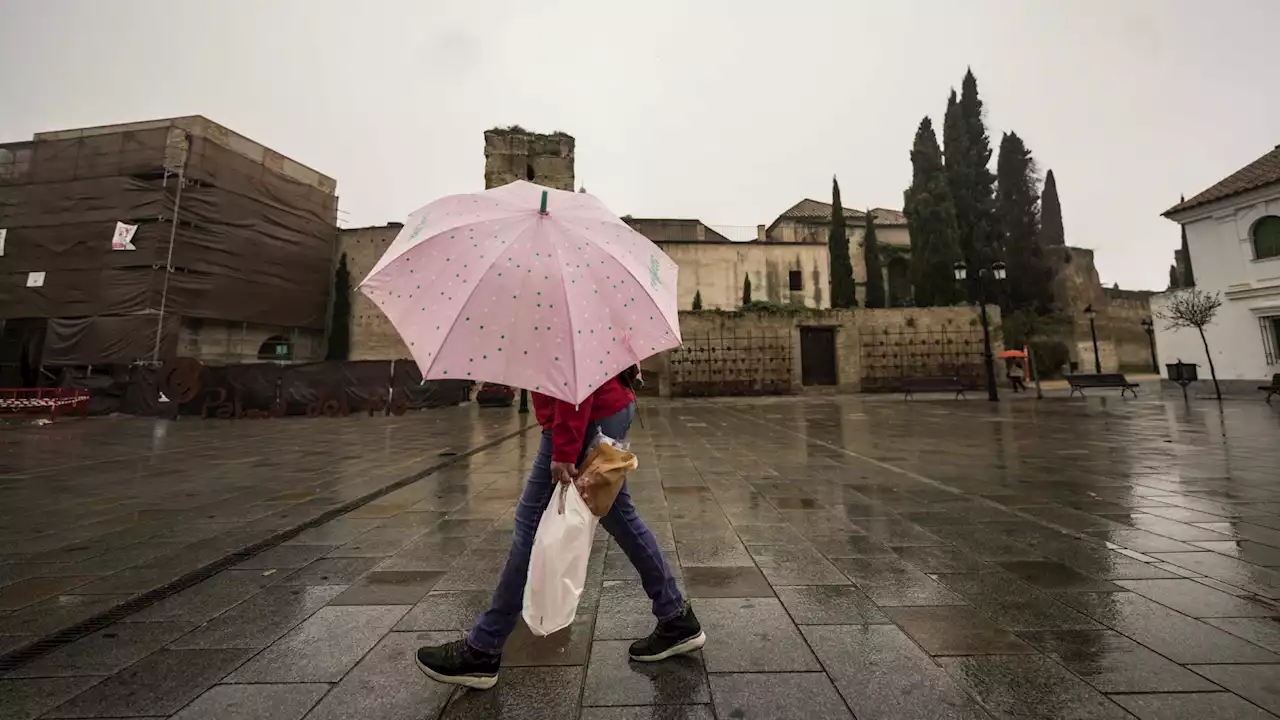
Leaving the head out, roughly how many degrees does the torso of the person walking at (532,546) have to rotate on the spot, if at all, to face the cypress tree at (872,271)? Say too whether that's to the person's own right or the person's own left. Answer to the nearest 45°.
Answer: approximately 135° to the person's own right

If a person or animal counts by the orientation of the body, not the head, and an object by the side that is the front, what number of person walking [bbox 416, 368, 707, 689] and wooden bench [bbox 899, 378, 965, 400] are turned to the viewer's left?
1

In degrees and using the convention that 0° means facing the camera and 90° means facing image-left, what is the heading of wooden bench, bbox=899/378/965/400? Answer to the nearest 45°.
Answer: approximately 0°

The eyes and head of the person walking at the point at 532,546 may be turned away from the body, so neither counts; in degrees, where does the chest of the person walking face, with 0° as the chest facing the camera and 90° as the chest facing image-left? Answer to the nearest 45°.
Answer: approximately 90°

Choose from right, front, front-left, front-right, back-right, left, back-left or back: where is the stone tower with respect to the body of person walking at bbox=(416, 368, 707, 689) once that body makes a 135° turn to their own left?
back-left

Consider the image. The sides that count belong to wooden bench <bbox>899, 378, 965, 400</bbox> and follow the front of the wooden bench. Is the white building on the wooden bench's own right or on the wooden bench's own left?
on the wooden bench's own left

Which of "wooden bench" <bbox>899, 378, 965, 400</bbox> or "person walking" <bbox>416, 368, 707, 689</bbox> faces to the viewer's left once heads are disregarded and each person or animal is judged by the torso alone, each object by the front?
the person walking

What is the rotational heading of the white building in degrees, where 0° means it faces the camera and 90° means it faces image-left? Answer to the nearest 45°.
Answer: approximately 45°

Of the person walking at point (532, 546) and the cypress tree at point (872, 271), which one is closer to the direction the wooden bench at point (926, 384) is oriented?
the person walking
